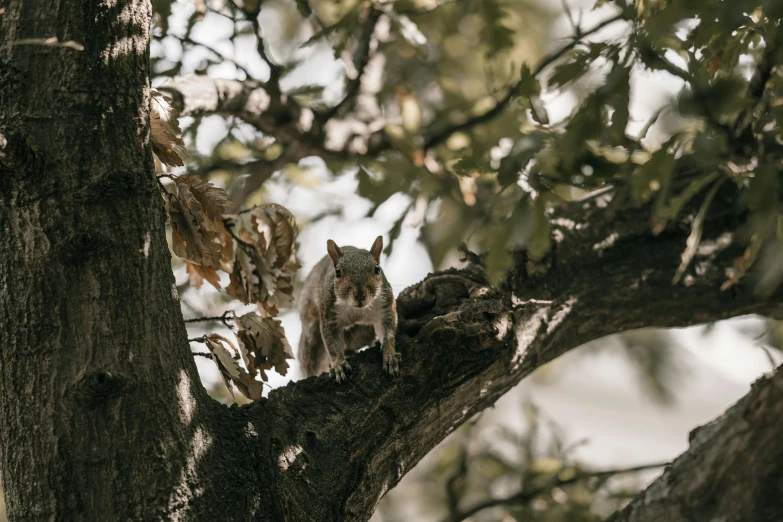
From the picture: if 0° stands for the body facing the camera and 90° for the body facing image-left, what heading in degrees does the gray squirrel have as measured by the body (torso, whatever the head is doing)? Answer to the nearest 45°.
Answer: approximately 0°
